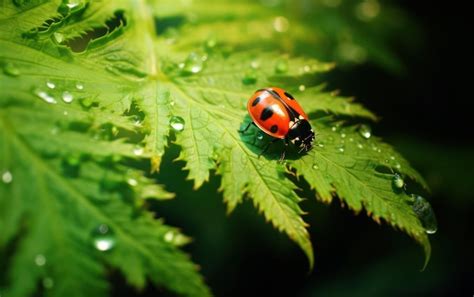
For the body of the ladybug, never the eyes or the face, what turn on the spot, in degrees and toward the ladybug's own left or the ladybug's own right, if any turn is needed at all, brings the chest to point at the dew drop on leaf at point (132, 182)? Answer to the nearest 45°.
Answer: approximately 90° to the ladybug's own right

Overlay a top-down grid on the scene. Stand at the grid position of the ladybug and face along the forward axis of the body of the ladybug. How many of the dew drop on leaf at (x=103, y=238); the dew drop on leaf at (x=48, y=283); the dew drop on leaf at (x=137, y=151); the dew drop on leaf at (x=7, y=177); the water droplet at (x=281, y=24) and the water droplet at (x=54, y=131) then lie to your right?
5

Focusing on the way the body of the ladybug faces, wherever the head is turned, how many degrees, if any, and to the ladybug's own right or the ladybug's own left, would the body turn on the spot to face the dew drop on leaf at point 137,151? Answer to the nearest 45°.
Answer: approximately 90° to the ladybug's own right

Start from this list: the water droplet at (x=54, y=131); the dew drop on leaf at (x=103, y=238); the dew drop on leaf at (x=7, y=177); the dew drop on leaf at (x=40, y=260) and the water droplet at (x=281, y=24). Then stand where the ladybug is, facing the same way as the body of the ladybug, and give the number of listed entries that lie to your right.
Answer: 4

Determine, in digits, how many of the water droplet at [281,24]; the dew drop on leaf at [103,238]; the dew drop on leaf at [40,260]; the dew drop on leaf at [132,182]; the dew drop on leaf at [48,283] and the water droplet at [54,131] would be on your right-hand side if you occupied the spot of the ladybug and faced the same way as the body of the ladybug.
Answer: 5

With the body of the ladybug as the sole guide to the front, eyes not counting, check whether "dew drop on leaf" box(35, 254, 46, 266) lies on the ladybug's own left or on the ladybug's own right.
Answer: on the ladybug's own right

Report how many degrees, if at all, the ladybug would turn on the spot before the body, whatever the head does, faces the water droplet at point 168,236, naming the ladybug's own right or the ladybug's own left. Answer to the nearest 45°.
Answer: approximately 90° to the ladybug's own right

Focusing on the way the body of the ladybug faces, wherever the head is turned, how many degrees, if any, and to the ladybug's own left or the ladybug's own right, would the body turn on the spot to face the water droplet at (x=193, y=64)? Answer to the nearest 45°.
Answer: approximately 180°

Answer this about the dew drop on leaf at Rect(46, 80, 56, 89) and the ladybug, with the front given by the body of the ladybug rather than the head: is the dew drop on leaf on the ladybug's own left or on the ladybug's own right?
on the ladybug's own right

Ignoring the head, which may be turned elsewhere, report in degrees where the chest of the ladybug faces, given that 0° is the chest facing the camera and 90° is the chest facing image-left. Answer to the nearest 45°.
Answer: approximately 315°

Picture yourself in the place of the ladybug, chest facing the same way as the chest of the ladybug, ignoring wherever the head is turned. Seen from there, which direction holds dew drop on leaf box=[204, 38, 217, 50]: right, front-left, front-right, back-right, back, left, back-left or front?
back
